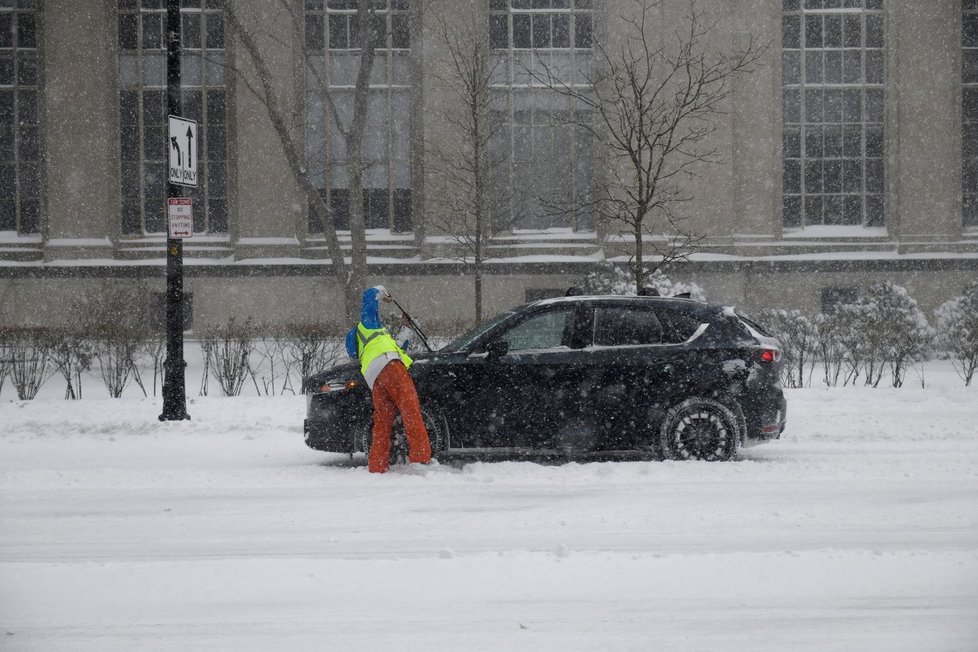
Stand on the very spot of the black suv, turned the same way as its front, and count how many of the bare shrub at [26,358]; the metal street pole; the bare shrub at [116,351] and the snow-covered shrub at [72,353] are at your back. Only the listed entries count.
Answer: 0

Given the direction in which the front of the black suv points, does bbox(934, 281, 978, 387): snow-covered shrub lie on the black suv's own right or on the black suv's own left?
on the black suv's own right

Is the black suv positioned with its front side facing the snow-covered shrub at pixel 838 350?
no

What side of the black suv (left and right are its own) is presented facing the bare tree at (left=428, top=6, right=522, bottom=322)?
right

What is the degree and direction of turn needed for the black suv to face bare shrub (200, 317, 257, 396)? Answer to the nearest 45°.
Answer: approximately 45° to its right

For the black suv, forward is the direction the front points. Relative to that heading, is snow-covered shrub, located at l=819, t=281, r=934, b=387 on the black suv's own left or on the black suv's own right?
on the black suv's own right

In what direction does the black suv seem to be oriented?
to the viewer's left

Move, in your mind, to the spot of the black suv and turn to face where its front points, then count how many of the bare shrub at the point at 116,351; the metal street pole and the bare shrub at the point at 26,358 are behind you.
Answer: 0

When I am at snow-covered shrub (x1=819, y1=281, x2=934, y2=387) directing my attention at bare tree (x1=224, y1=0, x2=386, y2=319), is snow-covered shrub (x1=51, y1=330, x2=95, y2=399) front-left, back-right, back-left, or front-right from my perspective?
front-left

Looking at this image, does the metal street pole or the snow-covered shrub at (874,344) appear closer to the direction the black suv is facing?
the metal street pole

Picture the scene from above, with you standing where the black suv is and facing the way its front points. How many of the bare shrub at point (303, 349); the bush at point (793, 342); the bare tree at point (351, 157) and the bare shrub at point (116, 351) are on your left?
0
